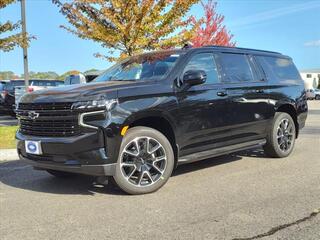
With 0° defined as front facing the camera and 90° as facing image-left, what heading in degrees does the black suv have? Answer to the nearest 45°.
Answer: approximately 45°
